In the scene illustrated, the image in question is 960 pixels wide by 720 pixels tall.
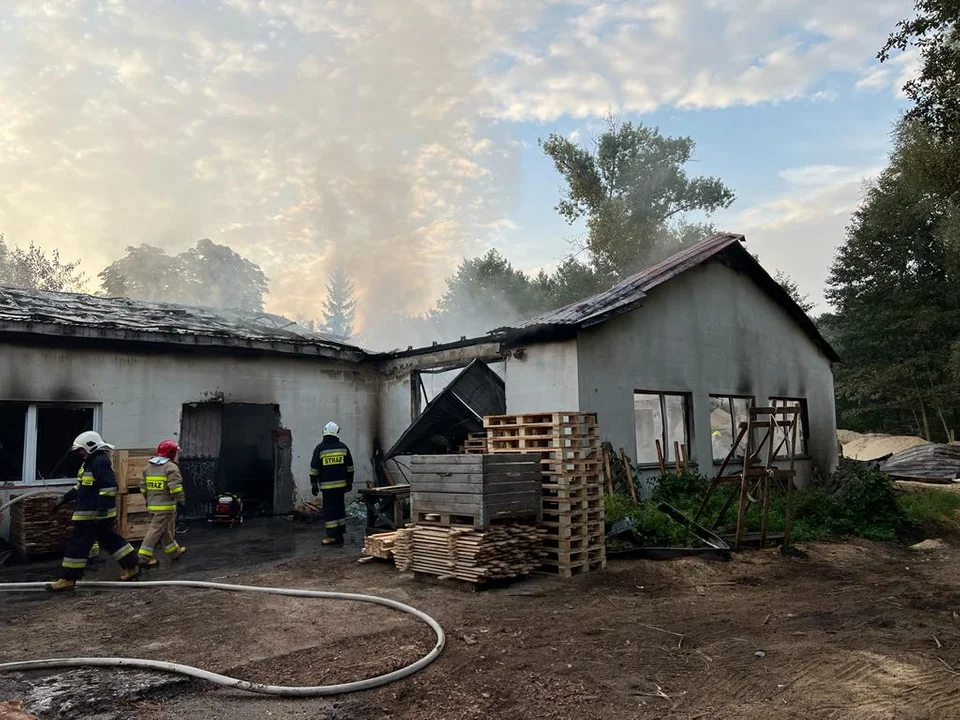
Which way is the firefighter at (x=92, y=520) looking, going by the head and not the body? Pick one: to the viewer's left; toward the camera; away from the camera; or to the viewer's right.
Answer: to the viewer's left

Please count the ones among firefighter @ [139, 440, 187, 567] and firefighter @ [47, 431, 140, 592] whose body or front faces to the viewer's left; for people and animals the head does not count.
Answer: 1

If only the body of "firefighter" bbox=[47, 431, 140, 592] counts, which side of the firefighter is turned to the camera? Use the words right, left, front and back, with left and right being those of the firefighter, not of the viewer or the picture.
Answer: left

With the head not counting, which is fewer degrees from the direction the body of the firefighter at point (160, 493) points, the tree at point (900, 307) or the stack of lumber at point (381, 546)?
the tree

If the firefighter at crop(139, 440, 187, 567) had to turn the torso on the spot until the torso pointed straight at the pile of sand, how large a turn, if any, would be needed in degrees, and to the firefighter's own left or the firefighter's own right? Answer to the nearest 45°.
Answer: approximately 45° to the firefighter's own right

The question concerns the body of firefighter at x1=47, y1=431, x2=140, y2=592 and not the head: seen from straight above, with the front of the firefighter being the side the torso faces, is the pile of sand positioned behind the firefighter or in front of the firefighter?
behind

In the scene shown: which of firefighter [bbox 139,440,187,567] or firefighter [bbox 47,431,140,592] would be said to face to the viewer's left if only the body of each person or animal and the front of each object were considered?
firefighter [bbox 47,431,140,592]

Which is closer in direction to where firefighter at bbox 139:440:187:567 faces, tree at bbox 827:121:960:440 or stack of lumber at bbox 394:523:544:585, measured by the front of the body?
the tree
